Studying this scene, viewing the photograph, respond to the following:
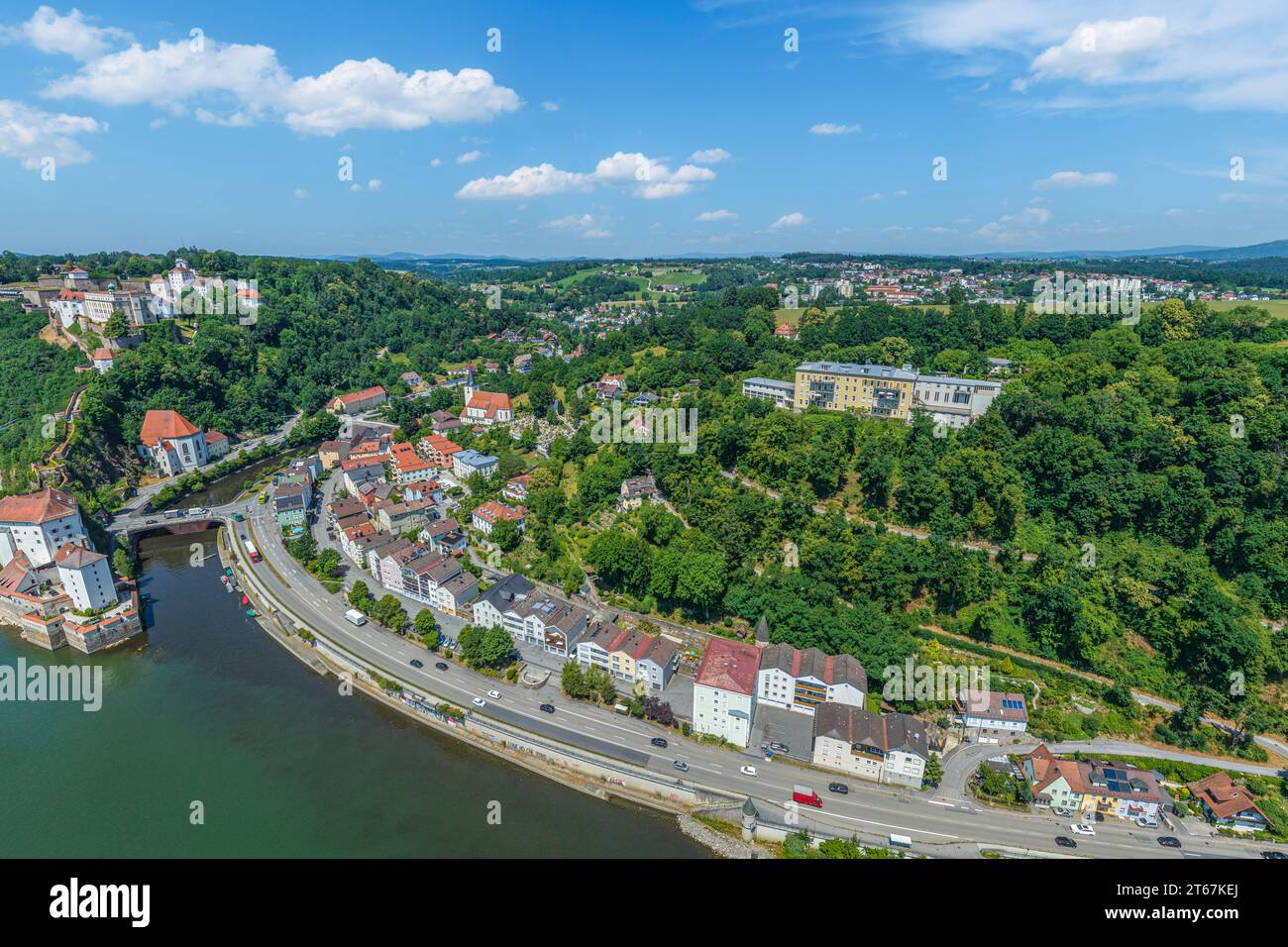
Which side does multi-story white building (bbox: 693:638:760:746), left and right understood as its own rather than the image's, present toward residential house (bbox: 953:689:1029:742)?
left

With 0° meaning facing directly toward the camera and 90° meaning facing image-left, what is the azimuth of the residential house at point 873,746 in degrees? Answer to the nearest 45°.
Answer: approximately 0°

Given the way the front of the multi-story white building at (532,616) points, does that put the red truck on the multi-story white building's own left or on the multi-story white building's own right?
on the multi-story white building's own left

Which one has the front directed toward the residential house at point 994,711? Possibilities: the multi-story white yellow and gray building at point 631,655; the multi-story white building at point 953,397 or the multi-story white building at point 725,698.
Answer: the multi-story white building at point 953,397

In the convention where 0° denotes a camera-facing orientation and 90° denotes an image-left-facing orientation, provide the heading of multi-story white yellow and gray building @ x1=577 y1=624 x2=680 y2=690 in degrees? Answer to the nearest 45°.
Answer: approximately 45°
